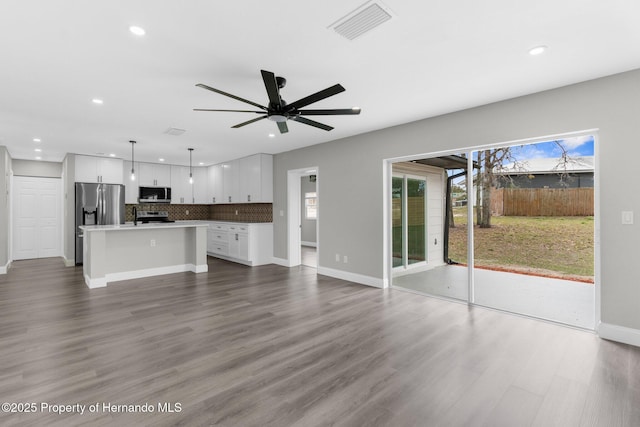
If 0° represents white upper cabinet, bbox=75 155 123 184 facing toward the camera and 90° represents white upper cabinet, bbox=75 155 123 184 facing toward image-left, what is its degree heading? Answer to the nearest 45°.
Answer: approximately 0°

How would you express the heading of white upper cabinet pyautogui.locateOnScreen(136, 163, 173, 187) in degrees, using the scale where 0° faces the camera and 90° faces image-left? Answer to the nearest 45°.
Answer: approximately 0°

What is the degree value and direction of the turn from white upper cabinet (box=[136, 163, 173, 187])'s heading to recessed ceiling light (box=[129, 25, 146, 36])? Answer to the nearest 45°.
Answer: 0° — it already faces it

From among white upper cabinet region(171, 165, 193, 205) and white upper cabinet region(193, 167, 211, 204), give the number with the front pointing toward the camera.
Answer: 2

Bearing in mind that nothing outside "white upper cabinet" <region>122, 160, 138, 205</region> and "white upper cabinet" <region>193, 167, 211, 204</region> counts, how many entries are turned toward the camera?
2

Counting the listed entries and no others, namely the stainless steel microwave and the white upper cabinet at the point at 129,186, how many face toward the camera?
2

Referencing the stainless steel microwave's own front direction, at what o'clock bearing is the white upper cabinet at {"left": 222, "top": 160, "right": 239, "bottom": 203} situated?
The white upper cabinet is roughly at 10 o'clock from the stainless steel microwave.
